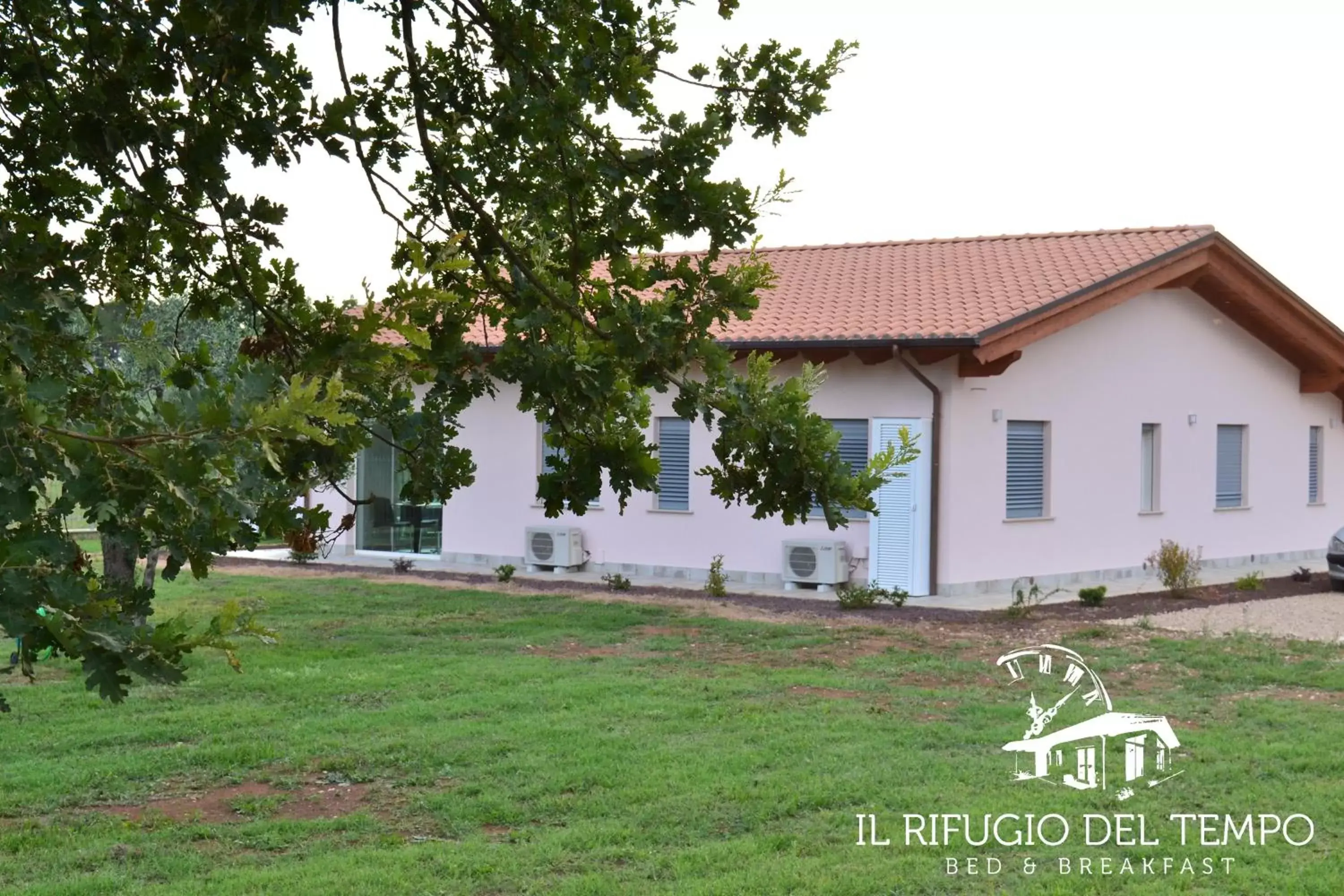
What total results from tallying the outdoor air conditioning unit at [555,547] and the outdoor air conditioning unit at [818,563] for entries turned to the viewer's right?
0

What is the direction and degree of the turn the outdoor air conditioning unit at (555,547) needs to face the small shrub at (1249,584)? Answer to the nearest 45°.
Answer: approximately 135° to its left

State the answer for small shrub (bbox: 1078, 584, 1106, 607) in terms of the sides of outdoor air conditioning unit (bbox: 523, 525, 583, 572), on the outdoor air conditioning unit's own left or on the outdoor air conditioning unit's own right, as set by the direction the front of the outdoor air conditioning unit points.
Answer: on the outdoor air conditioning unit's own left

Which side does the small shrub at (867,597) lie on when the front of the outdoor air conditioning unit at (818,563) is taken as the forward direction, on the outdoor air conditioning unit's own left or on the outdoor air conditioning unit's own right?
on the outdoor air conditioning unit's own left

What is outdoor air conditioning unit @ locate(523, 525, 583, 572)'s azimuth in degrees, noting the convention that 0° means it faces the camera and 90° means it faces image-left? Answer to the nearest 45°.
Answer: approximately 45°

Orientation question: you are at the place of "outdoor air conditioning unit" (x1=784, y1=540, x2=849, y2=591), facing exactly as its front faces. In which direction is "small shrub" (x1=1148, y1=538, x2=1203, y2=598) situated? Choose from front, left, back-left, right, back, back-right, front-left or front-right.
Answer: back-left

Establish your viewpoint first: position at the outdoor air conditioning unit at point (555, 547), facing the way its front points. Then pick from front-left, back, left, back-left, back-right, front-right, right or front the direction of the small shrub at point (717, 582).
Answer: left

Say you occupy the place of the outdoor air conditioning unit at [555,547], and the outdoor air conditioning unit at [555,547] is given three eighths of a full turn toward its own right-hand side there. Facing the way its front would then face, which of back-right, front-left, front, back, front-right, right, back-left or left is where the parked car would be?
right

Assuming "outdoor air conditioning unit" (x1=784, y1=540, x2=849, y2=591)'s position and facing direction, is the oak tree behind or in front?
in front

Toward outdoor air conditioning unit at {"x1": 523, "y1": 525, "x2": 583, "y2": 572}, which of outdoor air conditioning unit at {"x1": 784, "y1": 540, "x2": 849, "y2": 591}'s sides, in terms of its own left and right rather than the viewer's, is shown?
right
